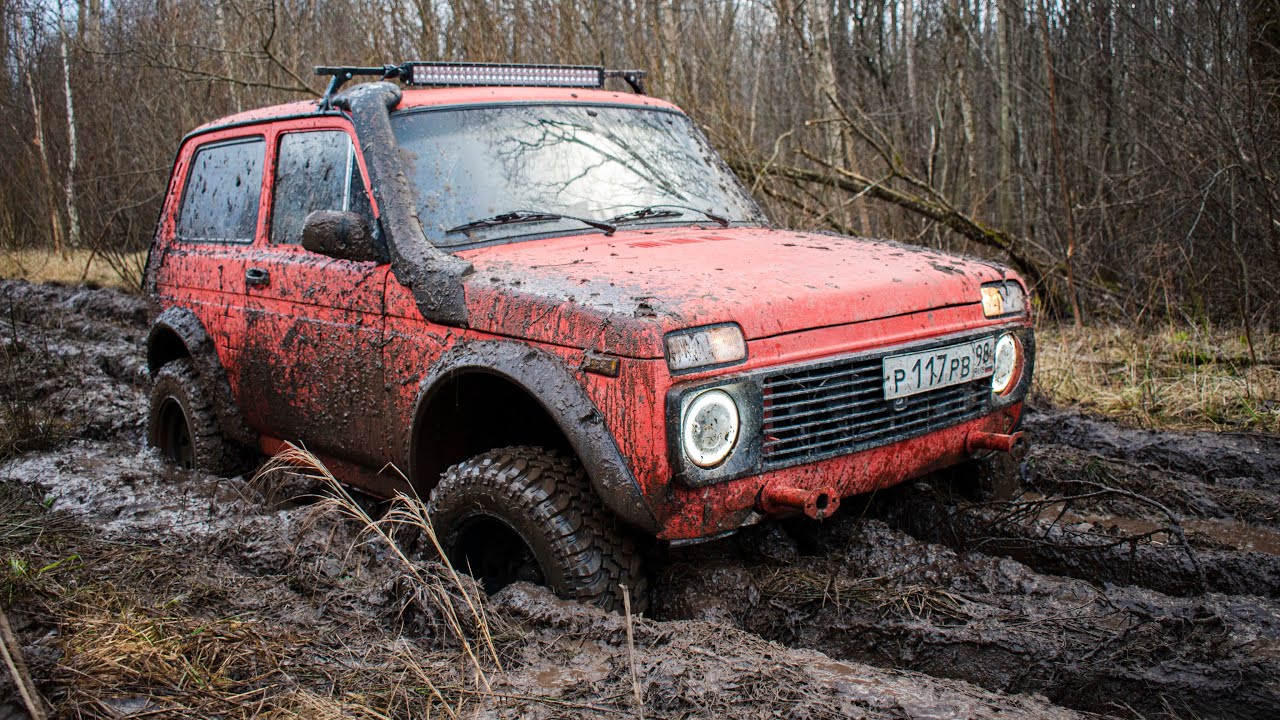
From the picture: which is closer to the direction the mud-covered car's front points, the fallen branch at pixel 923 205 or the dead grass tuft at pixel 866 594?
the dead grass tuft

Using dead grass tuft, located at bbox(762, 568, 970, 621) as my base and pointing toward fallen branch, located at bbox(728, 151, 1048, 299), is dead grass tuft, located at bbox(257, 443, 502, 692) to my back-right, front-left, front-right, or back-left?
back-left

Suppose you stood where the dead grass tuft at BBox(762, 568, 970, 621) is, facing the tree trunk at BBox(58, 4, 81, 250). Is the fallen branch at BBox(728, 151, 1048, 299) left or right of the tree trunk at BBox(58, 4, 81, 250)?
right

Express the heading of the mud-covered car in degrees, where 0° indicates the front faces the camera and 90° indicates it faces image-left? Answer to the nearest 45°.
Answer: approximately 315°

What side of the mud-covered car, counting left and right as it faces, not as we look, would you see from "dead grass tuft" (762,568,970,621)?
front

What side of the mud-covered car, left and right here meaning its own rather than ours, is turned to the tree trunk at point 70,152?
back

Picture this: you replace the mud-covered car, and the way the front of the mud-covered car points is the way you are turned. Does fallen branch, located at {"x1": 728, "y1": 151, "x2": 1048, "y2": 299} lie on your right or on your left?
on your left

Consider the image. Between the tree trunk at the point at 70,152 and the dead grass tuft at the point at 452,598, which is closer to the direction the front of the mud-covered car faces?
the dead grass tuft
